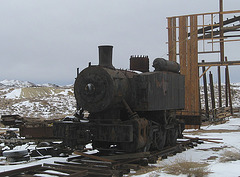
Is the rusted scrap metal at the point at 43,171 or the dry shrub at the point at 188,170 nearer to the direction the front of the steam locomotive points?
the rusted scrap metal

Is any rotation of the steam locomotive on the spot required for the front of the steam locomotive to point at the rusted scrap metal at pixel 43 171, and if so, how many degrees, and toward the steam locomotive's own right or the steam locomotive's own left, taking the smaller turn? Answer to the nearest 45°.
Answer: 0° — it already faces it

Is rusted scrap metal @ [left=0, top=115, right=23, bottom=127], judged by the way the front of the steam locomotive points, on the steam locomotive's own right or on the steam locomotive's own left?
on the steam locomotive's own right

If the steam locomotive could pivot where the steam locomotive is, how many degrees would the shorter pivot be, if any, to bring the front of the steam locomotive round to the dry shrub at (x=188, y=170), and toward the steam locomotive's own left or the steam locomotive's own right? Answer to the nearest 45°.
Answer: approximately 90° to the steam locomotive's own left

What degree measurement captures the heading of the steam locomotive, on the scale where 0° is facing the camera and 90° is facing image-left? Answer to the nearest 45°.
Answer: approximately 45°
